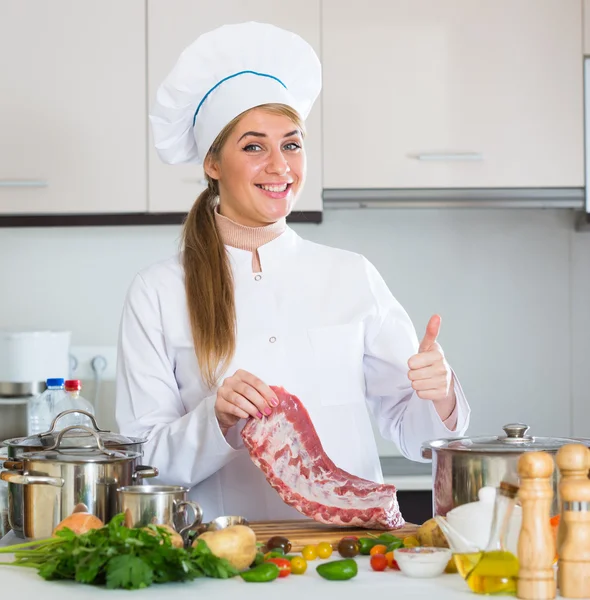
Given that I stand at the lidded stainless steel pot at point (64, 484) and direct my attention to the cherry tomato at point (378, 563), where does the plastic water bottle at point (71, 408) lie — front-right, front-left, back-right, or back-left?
back-left

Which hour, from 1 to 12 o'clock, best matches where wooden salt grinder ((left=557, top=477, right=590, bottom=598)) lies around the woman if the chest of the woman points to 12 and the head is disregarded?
The wooden salt grinder is roughly at 11 o'clock from the woman.

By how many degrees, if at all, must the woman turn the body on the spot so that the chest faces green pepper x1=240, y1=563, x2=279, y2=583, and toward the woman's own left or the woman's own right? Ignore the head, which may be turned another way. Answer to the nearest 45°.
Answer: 0° — they already face it

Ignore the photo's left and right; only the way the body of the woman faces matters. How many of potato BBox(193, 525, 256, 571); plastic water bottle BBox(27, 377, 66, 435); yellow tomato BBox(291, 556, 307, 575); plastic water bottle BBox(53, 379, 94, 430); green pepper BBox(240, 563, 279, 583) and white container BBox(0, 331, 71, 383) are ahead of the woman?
3

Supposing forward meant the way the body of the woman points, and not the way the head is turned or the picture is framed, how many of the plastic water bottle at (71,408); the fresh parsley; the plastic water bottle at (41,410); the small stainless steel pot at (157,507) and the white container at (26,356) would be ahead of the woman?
2

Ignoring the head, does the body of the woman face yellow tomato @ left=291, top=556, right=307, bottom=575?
yes

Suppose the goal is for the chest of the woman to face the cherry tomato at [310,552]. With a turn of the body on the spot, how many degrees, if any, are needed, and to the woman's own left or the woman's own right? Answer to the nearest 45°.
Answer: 0° — they already face it

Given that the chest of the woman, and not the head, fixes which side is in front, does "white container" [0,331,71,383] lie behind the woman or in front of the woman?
behind

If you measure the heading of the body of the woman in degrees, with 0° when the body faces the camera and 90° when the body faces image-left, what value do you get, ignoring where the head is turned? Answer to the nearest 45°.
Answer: approximately 0°

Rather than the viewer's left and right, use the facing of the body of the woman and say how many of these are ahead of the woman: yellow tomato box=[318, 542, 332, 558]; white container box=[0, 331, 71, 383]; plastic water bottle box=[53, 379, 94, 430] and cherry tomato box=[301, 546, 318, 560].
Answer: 2

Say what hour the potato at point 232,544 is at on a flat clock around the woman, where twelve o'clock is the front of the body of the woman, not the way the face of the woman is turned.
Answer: The potato is roughly at 12 o'clock from the woman.
